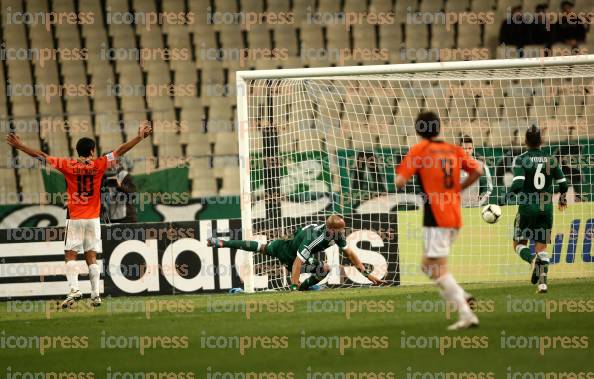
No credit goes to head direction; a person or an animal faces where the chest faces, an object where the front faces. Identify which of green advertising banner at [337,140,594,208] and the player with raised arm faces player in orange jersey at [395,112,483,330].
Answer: the green advertising banner

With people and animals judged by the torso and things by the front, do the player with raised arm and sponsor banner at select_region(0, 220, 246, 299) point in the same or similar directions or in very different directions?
very different directions

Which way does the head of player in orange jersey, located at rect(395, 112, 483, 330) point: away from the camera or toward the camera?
away from the camera

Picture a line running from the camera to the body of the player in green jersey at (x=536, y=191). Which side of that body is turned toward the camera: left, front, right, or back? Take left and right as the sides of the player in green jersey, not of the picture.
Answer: back

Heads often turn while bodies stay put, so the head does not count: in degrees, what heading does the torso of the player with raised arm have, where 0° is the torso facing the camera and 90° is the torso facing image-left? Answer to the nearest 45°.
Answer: approximately 180°

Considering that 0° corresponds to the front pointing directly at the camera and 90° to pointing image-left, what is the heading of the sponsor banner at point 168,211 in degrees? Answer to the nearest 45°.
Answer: approximately 0°

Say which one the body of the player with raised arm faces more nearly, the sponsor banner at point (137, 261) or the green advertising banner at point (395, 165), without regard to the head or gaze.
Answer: the sponsor banner

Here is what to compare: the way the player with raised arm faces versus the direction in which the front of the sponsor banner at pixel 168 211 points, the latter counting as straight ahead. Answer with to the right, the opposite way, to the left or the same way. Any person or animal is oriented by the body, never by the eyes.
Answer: the opposite way
